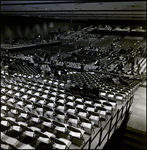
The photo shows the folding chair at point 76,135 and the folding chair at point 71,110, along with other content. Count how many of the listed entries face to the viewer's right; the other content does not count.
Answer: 0

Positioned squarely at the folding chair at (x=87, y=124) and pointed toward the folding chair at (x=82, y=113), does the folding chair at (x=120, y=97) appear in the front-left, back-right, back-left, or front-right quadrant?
front-right
